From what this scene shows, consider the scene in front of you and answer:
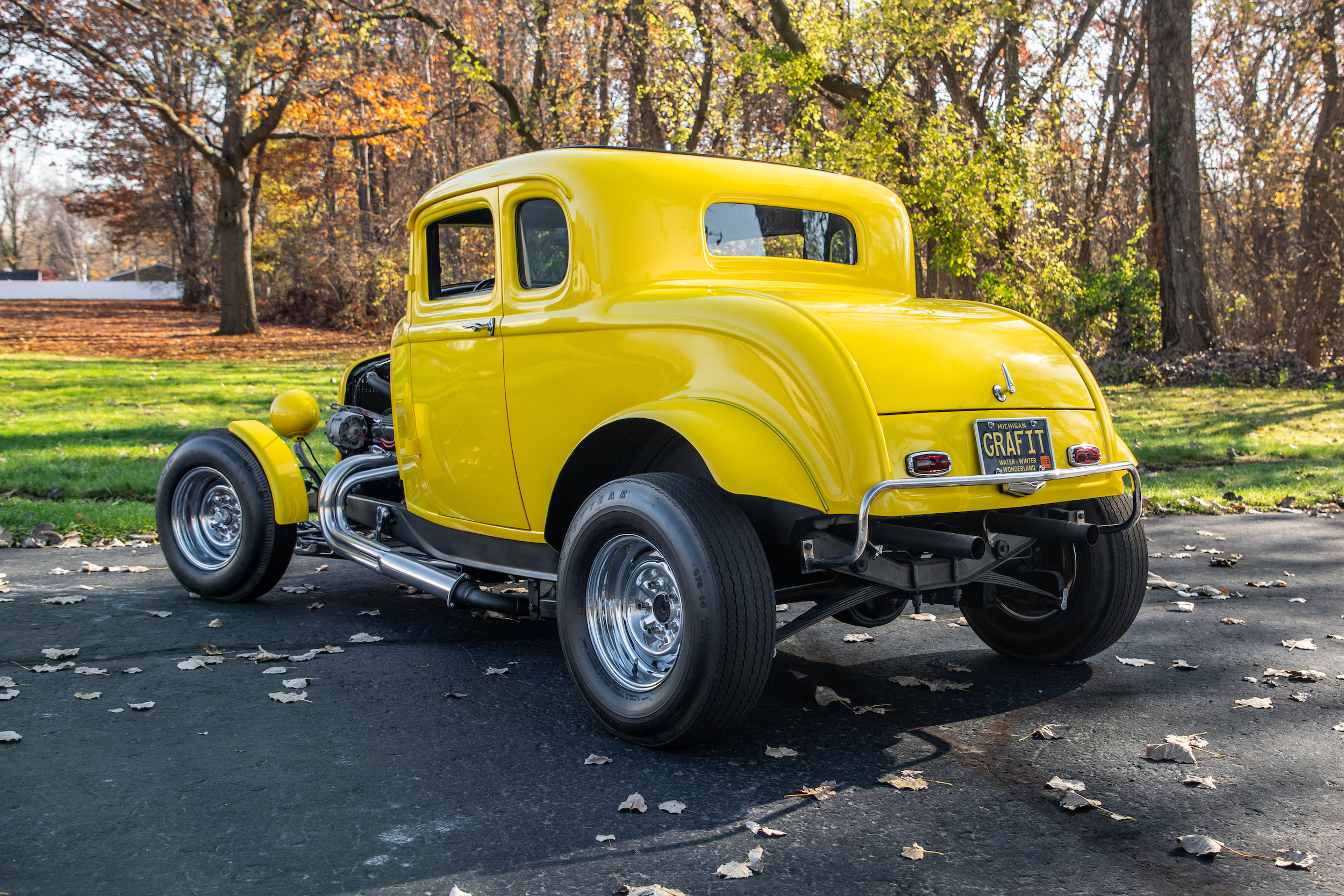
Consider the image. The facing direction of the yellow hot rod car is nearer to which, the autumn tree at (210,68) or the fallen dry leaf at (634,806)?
the autumn tree

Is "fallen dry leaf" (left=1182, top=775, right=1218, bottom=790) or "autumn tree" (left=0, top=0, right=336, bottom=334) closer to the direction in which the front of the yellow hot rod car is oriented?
the autumn tree

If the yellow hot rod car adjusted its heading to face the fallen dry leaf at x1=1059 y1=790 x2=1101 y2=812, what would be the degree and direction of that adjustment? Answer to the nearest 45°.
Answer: approximately 180°

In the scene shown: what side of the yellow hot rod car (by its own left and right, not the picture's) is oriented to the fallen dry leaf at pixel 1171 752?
back

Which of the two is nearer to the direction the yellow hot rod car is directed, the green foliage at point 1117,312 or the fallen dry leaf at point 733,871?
the green foliage

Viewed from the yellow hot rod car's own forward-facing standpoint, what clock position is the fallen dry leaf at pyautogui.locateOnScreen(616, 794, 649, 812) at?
The fallen dry leaf is roughly at 8 o'clock from the yellow hot rod car.

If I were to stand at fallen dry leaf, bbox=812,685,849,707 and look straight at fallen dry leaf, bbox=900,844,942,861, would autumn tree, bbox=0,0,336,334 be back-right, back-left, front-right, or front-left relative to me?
back-right

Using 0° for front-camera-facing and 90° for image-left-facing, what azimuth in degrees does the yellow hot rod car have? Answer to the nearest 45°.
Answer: approximately 135°

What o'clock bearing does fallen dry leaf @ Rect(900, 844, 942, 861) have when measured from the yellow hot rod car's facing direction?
The fallen dry leaf is roughly at 7 o'clock from the yellow hot rod car.
